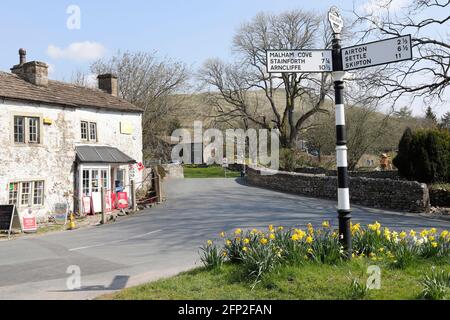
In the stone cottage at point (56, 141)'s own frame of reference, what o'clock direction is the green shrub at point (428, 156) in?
The green shrub is roughly at 11 o'clock from the stone cottage.

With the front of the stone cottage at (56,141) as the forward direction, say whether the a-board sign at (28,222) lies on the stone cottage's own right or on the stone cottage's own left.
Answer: on the stone cottage's own right

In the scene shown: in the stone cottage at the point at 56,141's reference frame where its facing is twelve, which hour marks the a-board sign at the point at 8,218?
The a-board sign is roughly at 2 o'clock from the stone cottage.

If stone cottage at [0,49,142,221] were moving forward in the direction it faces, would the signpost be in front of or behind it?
in front

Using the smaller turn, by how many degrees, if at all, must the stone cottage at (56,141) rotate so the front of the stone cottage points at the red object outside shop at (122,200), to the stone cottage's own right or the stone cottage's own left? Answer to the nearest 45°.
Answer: approximately 45° to the stone cottage's own left
